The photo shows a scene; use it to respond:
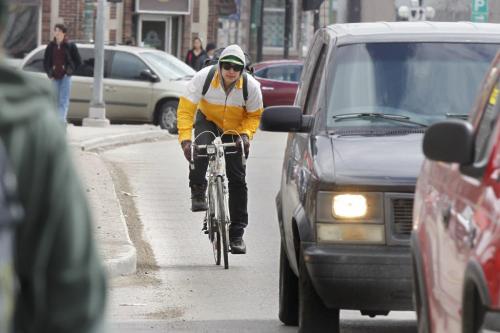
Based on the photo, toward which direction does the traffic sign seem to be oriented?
toward the camera

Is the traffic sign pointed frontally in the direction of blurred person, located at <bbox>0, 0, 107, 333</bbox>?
yes

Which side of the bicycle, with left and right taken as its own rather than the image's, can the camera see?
front

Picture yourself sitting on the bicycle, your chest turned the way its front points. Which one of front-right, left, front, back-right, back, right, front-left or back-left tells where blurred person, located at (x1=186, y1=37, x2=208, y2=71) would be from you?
back

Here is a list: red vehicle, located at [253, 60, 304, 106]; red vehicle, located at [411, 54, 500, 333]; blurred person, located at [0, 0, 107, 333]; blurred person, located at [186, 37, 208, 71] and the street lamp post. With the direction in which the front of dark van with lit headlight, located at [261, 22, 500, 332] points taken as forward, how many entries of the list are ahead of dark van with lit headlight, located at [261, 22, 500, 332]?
2

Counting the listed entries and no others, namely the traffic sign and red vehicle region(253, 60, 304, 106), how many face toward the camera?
1

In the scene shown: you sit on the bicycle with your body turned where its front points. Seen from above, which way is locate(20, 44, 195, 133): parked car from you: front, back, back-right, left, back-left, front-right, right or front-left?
back

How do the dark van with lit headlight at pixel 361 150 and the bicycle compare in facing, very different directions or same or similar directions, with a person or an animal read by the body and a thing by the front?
same or similar directions

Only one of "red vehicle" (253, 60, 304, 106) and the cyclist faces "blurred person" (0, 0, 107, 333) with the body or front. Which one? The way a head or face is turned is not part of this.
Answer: the cyclist

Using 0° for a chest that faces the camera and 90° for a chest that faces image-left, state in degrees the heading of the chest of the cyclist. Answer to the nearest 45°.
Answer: approximately 0°

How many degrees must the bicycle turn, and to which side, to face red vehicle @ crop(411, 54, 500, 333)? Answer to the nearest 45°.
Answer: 0° — it already faces it

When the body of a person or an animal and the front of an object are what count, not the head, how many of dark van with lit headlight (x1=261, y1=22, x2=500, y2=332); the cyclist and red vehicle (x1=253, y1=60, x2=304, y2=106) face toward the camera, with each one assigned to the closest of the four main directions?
2

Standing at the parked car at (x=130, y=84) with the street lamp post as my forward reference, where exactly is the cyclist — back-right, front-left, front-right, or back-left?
front-left
